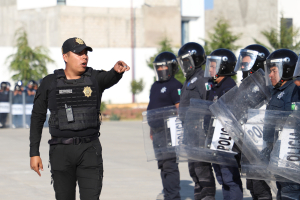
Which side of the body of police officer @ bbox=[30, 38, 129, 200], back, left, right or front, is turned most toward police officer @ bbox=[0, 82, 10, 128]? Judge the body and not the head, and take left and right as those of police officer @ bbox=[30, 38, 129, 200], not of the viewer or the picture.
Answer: back

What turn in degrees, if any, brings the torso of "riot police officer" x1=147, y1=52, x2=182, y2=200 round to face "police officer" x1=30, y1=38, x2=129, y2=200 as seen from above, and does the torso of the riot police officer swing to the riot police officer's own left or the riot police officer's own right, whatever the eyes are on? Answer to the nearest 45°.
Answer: approximately 45° to the riot police officer's own left

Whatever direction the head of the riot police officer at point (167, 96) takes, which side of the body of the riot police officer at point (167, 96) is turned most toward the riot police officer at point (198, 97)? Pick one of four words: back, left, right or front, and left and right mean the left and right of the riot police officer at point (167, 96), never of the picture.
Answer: left

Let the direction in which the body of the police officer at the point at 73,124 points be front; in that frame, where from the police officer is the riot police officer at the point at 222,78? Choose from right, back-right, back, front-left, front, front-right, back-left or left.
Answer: back-left

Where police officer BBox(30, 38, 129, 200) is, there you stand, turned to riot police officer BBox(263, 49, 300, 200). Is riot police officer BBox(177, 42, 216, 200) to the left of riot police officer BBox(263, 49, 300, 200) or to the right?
left

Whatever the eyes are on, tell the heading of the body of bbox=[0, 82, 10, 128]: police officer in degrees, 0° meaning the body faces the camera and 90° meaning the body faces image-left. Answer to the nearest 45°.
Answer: approximately 0°

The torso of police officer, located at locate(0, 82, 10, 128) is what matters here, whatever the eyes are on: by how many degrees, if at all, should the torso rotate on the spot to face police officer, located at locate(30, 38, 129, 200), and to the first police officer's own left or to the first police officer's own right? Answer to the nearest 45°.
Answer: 0° — they already face them

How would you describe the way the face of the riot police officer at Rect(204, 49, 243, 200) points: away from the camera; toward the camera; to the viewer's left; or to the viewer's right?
to the viewer's left

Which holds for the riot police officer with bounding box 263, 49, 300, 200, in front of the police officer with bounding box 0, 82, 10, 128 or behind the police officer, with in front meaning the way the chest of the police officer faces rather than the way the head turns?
in front

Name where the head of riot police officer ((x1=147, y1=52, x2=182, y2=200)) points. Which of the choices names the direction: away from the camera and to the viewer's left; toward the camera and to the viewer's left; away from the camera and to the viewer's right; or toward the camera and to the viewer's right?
toward the camera and to the viewer's left

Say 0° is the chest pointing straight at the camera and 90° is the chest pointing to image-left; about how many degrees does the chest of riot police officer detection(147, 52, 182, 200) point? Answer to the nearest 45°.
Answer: approximately 45°
